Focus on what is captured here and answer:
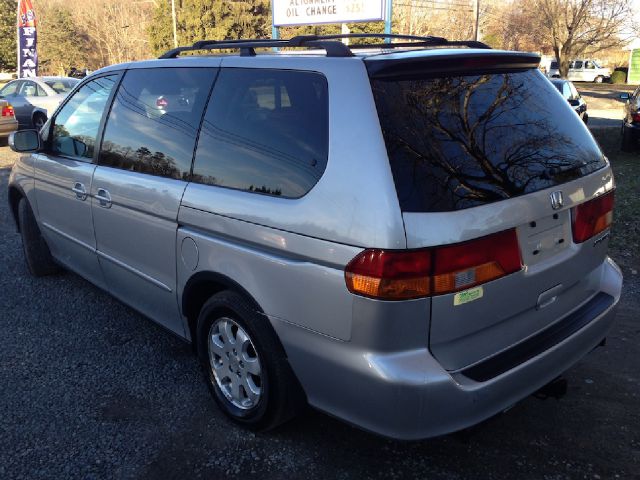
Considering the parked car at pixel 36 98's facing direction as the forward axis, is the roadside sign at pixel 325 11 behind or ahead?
behind

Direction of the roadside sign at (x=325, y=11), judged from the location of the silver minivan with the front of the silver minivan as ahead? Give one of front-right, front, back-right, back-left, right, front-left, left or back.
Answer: front-right

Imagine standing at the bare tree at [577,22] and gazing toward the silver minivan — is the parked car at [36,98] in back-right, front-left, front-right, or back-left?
front-right

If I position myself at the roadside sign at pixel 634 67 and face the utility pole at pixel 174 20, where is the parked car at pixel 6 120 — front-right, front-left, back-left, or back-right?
front-left

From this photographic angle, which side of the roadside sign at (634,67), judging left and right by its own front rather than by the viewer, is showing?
front

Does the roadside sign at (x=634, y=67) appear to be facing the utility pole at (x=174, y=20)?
no

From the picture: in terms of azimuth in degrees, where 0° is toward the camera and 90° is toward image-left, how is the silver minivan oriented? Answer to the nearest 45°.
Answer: approximately 135°

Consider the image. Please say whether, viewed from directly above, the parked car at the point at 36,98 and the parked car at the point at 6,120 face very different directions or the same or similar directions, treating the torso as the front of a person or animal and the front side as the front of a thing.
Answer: same or similar directions

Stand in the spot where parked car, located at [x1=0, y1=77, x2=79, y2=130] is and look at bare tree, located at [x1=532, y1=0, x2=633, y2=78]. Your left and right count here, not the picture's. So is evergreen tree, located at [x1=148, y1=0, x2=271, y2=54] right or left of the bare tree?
left

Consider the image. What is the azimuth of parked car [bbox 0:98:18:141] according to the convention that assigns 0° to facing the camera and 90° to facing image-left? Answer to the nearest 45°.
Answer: approximately 135°

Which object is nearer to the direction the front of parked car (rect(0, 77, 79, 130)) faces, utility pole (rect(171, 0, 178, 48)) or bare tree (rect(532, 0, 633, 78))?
the utility pole

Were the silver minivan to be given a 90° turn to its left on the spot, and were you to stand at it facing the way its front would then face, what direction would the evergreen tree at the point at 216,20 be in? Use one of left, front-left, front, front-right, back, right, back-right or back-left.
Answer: back-right

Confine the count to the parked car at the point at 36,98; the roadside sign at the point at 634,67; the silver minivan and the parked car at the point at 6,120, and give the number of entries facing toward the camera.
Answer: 1
